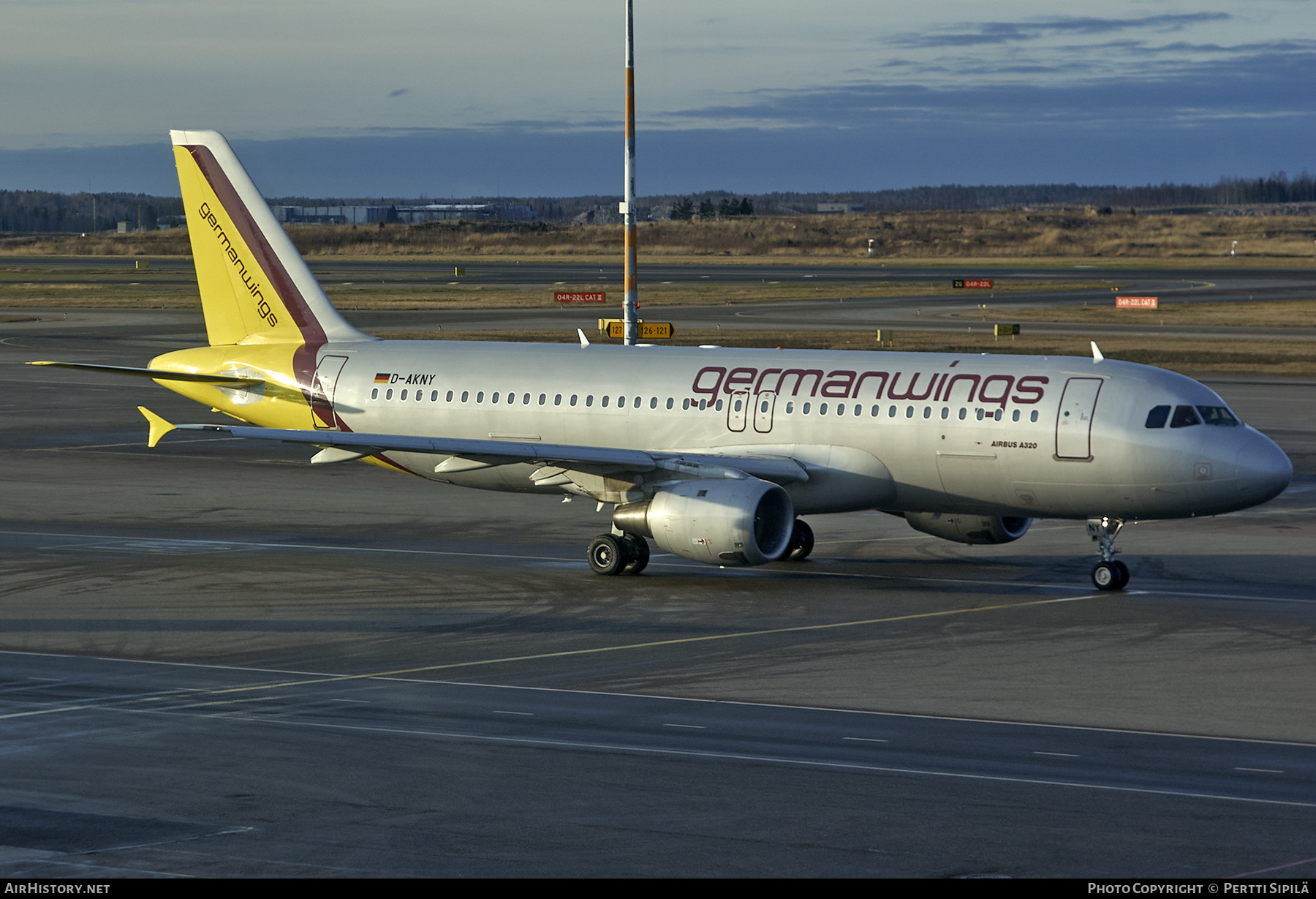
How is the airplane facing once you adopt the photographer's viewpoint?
facing the viewer and to the right of the viewer
